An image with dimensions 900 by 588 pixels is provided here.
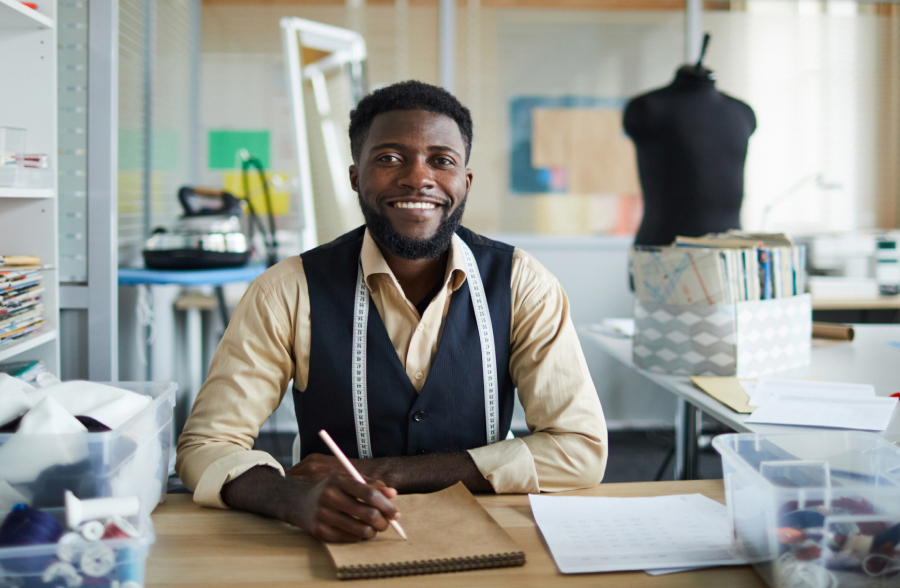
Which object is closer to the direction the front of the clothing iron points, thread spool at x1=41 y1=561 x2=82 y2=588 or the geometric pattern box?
the thread spool

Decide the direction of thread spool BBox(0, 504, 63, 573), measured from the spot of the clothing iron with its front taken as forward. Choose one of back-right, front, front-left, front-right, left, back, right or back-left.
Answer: left

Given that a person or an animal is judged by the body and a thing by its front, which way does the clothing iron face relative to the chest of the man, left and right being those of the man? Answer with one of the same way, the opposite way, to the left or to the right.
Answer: to the right

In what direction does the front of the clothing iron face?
to the viewer's left

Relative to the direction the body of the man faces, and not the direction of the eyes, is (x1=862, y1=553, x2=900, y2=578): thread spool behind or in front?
in front

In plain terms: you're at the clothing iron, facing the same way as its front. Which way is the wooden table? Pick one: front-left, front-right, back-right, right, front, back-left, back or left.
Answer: left

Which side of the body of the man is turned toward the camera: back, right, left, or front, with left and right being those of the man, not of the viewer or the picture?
front

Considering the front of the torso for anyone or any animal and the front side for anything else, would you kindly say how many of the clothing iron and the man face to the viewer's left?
1
